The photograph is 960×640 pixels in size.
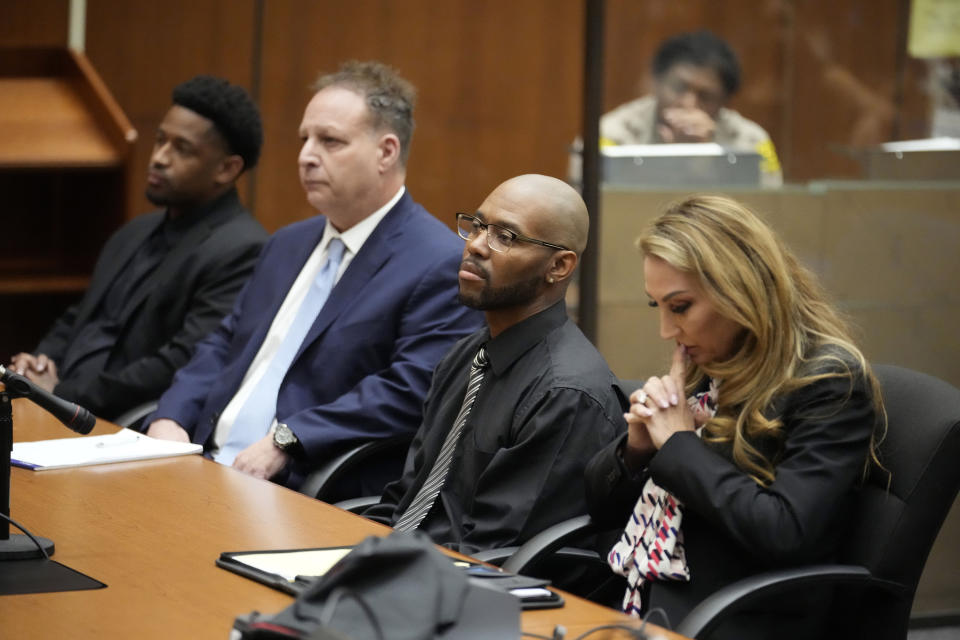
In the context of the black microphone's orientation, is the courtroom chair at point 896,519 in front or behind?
in front

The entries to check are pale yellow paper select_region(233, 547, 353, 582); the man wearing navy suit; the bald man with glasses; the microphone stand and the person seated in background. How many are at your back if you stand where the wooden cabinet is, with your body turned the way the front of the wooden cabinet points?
0

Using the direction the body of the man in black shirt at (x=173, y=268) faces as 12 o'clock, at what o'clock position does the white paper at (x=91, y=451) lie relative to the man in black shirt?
The white paper is roughly at 11 o'clock from the man in black shirt.

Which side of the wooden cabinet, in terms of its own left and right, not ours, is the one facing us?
front

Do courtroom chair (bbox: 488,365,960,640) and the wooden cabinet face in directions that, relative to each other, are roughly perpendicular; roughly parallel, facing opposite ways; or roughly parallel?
roughly perpendicular

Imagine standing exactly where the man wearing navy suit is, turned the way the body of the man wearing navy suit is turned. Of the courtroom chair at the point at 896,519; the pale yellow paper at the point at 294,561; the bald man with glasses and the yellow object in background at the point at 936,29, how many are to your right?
0

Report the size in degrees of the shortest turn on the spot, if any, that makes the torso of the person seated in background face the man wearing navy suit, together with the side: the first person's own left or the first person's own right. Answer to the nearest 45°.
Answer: approximately 45° to the first person's own right

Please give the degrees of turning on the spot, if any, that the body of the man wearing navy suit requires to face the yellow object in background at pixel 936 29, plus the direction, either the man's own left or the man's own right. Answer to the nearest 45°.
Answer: approximately 135° to the man's own left

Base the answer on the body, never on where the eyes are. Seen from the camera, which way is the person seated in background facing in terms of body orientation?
toward the camera

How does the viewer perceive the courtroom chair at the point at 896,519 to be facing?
facing the viewer and to the left of the viewer

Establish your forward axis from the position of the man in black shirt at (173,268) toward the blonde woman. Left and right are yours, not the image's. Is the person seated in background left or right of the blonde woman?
left

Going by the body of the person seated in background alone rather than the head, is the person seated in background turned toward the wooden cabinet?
no

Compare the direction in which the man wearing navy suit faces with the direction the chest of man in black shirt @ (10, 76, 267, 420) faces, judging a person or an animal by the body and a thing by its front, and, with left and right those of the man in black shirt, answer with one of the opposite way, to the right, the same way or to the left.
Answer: the same way

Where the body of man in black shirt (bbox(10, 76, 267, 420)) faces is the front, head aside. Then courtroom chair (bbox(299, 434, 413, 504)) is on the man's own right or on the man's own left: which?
on the man's own left

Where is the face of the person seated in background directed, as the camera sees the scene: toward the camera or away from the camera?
toward the camera

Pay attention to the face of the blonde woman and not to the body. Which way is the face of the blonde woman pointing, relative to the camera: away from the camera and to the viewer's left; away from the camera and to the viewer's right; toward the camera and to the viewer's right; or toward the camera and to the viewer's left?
toward the camera and to the viewer's left
